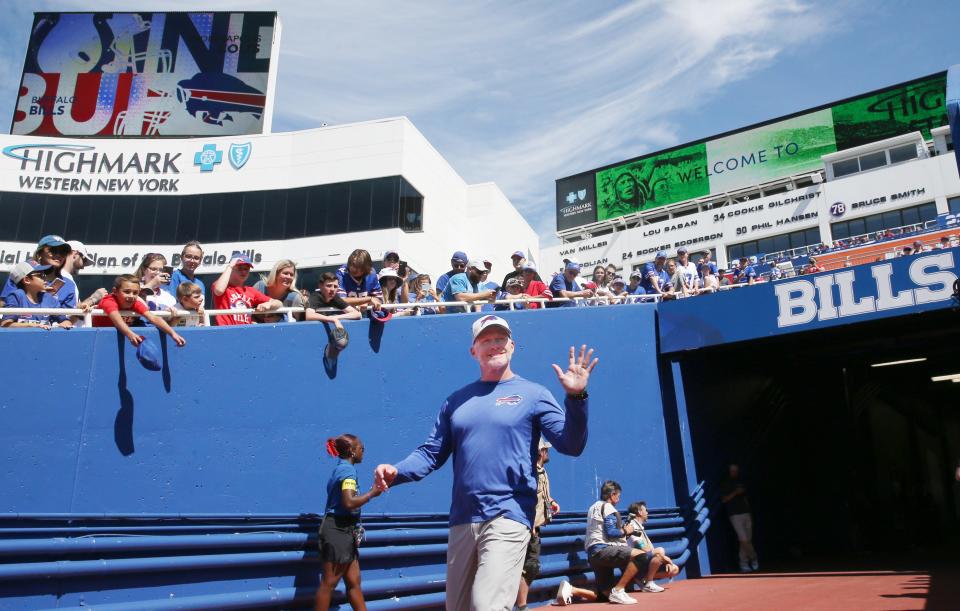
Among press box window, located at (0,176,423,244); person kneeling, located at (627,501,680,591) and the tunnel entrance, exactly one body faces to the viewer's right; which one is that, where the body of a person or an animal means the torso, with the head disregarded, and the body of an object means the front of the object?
the person kneeling

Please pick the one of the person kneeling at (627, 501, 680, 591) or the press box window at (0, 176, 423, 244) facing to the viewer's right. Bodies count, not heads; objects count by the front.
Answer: the person kneeling

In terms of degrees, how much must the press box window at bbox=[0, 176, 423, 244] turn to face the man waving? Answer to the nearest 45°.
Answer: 0° — it already faces them

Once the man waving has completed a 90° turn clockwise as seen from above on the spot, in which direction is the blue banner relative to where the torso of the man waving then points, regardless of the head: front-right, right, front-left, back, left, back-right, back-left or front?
back-right

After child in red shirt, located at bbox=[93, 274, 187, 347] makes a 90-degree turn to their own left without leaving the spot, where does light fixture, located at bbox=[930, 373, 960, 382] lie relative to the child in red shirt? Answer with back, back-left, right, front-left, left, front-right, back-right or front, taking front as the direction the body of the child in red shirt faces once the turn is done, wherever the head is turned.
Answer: front-right

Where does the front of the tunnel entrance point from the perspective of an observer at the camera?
facing the viewer and to the left of the viewer

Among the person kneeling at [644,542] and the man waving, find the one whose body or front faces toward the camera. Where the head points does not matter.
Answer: the man waving

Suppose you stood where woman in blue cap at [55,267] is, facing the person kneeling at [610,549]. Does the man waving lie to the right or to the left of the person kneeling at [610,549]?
right

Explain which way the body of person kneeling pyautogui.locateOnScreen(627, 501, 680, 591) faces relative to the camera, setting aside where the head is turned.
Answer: to the viewer's right

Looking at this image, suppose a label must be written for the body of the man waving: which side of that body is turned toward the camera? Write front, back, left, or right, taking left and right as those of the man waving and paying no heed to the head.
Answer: front

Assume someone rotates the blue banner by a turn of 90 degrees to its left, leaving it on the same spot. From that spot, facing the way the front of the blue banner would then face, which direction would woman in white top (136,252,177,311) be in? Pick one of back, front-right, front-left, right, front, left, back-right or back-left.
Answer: right

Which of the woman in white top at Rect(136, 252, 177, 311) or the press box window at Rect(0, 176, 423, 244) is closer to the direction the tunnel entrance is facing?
the woman in white top
